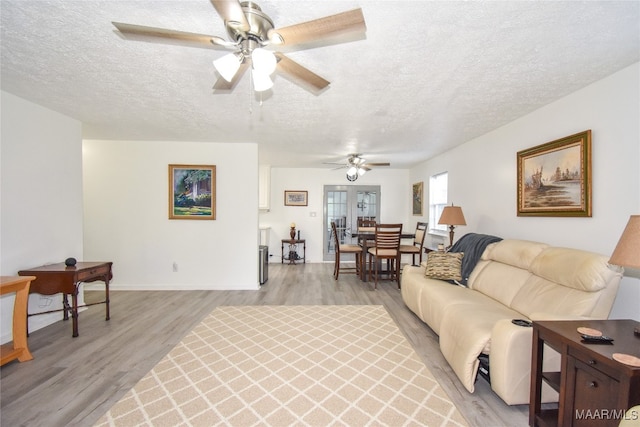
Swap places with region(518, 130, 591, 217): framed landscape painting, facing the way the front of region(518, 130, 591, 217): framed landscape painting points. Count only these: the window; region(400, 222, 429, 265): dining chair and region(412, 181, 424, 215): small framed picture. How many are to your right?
3

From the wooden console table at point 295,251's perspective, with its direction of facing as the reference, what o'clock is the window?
The window is roughly at 10 o'clock from the wooden console table.

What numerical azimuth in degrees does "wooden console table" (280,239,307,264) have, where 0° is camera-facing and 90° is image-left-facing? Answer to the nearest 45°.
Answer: approximately 0°

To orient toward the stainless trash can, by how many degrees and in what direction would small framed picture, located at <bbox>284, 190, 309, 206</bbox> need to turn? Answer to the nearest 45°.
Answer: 0° — it already faces it

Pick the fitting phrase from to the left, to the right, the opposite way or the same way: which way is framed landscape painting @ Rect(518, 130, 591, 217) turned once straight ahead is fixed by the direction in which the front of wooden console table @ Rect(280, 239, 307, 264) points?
to the right

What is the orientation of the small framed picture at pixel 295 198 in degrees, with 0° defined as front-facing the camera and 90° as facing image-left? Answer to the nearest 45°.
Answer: approximately 0°
